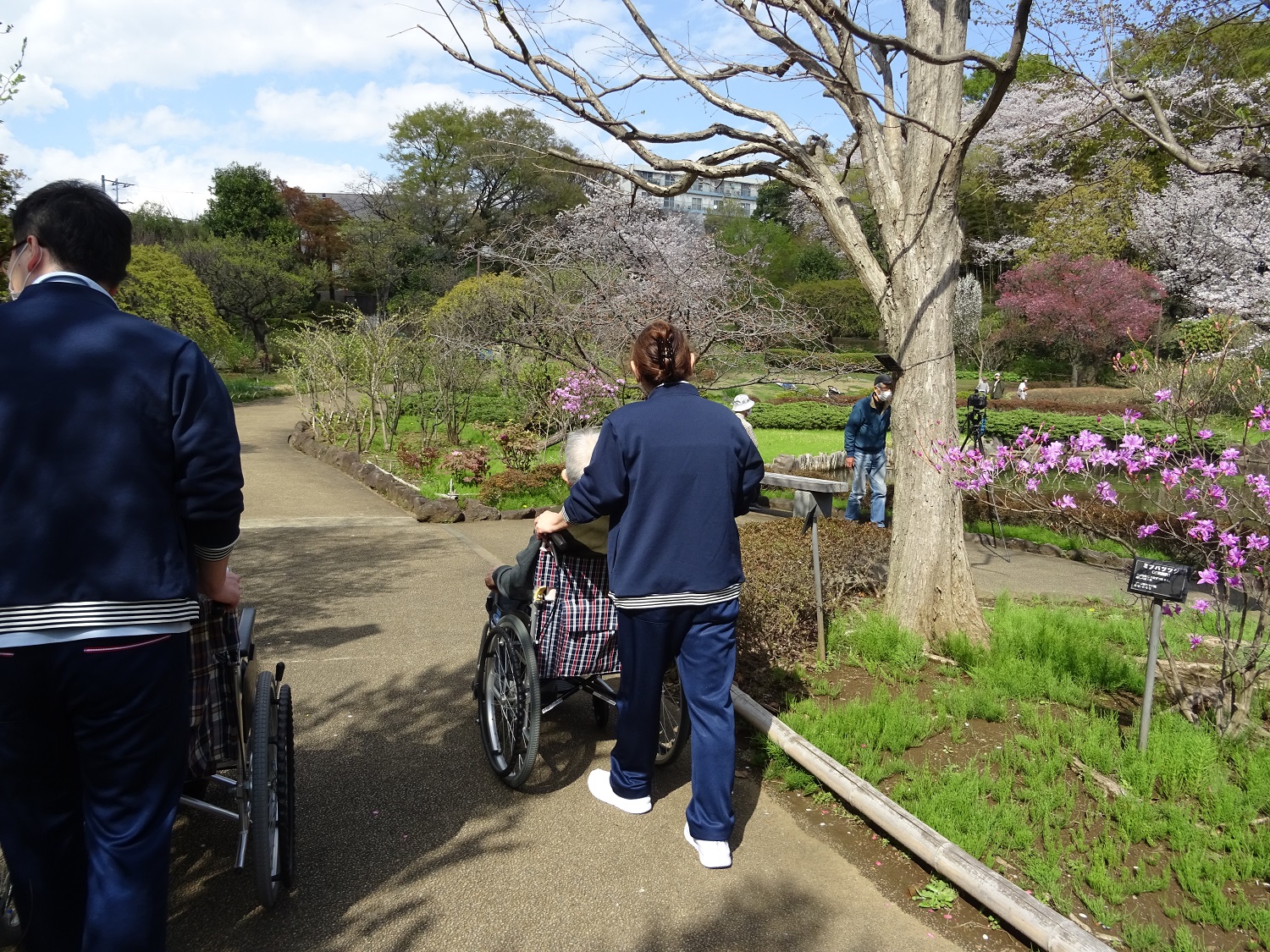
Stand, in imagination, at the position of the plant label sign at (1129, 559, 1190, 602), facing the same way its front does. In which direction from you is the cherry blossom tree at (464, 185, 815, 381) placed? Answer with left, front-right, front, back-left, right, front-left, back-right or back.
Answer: back-right

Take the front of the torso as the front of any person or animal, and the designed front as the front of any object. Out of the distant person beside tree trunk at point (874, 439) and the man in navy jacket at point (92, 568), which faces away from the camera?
the man in navy jacket

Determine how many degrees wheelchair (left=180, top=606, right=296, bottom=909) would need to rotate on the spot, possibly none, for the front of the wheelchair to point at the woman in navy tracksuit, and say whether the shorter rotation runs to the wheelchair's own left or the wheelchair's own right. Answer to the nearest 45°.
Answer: approximately 90° to the wheelchair's own right

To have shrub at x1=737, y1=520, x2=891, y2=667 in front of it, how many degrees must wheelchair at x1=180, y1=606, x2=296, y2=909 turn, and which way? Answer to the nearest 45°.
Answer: approximately 45° to its right

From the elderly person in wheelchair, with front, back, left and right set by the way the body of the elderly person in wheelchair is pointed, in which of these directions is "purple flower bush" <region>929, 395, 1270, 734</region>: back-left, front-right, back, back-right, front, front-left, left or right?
back-right

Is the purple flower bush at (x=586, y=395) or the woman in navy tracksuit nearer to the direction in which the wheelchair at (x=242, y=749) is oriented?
the purple flower bush

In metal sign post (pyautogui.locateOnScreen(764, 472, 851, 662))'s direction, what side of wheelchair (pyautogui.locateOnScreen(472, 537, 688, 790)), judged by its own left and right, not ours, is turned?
right

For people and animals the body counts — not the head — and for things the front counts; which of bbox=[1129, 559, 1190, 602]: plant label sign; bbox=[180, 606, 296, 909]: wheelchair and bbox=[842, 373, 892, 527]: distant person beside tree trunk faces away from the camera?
the wheelchair

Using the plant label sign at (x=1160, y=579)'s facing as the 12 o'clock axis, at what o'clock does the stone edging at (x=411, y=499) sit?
The stone edging is roughly at 4 o'clock from the plant label sign.

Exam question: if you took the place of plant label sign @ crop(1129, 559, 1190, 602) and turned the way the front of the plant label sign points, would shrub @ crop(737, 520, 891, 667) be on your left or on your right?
on your right

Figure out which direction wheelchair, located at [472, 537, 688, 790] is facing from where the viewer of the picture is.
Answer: facing away from the viewer and to the left of the viewer

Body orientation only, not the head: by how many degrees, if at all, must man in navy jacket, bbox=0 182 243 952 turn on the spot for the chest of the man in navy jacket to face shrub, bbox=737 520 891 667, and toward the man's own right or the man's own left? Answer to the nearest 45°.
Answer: approximately 45° to the man's own right

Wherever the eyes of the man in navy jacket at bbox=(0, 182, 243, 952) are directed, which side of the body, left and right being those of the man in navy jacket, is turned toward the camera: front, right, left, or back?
back

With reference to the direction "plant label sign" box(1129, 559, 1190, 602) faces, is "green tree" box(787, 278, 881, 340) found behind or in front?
behind

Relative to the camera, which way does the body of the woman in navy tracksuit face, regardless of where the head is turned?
away from the camera

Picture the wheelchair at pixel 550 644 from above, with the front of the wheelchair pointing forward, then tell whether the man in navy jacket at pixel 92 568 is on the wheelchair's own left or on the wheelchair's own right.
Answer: on the wheelchair's own left

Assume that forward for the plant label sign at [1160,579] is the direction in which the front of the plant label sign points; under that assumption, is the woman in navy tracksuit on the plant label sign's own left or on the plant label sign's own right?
on the plant label sign's own right

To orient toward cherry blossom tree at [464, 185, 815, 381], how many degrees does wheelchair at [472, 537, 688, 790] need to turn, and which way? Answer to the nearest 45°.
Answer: approximately 45° to its right
